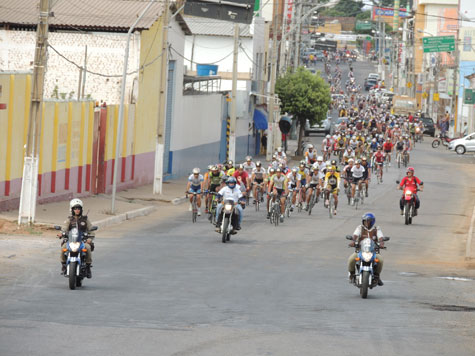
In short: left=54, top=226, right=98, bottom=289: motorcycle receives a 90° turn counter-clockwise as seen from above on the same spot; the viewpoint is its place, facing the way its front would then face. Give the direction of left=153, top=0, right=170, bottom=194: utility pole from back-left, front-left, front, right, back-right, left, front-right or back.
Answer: left

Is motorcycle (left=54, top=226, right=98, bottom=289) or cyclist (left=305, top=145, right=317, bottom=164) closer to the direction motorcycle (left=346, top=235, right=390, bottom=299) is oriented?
the motorcycle

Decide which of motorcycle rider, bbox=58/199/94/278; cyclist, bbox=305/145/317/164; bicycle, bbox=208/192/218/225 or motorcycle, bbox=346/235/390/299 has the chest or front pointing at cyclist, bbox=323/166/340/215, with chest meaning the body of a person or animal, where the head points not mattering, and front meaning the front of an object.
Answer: cyclist, bbox=305/145/317/164

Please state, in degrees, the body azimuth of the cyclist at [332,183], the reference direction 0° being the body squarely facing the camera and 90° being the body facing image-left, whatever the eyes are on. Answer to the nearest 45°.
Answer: approximately 0°

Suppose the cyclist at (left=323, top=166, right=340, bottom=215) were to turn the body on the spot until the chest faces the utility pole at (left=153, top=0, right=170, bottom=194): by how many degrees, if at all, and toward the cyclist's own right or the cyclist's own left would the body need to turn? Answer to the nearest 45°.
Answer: approximately 90° to the cyclist's own right

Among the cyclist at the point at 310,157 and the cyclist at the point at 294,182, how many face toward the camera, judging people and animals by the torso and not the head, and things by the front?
2

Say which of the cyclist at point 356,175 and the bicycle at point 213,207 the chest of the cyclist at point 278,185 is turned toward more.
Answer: the bicycle

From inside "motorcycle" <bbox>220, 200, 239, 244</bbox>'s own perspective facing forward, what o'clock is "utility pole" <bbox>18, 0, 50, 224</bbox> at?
The utility pole is roughly at 3 o'clock from the motorcycle.
